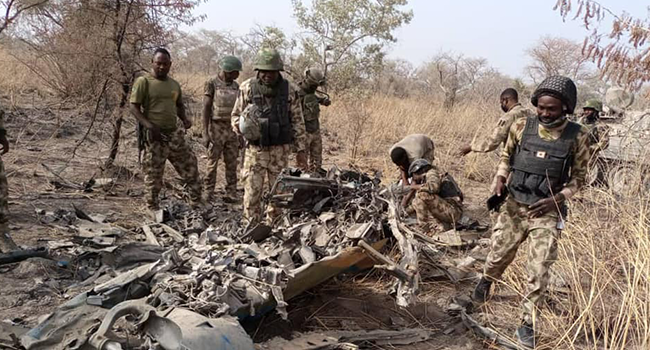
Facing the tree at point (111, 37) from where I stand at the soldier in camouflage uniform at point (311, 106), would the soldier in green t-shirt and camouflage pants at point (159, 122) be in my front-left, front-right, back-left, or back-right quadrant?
front-left

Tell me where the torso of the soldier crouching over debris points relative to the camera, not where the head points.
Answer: to the viewer's left

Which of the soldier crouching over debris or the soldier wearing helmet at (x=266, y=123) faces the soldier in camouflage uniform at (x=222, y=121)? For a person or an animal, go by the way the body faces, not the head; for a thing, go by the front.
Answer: the soldier crouching over debris

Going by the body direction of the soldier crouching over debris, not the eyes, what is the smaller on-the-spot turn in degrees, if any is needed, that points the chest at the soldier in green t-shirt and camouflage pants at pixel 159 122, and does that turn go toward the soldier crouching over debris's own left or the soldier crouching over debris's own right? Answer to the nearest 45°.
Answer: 0° — they already face them

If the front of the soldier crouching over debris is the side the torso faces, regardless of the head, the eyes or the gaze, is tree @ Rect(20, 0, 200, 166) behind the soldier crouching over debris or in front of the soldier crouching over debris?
in front

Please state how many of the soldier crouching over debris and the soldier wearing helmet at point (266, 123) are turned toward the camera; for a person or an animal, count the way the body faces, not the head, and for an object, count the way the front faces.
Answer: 1

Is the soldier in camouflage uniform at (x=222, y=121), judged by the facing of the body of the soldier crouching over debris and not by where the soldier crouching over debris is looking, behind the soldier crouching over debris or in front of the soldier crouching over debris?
in front

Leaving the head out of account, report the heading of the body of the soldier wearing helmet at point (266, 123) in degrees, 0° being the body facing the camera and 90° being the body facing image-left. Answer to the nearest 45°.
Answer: approximately 0°

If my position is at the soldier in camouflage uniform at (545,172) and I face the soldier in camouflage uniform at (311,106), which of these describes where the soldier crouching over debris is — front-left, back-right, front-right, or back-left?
front-right

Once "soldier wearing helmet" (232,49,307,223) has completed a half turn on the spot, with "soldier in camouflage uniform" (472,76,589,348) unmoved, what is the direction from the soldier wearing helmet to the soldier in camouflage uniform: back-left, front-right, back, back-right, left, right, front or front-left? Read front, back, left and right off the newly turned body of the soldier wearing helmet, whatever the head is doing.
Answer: back-right

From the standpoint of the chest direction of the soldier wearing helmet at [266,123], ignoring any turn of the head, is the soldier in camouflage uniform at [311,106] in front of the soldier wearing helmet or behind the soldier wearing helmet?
behind

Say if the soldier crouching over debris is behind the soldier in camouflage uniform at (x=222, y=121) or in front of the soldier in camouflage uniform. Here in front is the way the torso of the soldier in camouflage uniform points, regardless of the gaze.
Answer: in front

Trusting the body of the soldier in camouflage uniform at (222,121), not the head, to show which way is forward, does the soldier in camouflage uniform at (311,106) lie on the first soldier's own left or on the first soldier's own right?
on the first soldier's own left

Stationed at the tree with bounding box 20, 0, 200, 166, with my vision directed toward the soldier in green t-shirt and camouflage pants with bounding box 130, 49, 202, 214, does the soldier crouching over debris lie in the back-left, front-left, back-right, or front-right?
front-left
